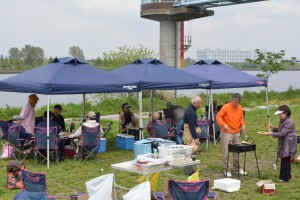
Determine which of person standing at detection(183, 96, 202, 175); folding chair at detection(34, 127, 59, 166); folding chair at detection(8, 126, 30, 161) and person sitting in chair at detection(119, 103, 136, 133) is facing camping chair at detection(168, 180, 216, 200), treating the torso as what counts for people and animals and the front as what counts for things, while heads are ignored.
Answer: the person sitting in chair

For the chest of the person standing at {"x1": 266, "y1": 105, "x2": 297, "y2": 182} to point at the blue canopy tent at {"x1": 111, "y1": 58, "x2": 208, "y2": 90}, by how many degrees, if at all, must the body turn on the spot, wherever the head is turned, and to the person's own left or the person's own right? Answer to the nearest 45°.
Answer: approximately 45° to the person's own right

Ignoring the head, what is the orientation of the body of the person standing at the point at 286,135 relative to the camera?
to the viewer's left

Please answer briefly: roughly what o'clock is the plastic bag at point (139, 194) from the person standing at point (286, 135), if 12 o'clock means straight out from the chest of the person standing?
The plastic bag is roughly at 10 o'clock from the person standing.

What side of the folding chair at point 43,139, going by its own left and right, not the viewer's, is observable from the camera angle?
back

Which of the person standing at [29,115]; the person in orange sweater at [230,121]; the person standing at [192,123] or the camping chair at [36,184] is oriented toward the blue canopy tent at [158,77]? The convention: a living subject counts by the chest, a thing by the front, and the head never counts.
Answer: the person standing at [29,115]

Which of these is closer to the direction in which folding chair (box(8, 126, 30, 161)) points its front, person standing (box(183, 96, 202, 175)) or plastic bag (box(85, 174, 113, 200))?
the person standing
